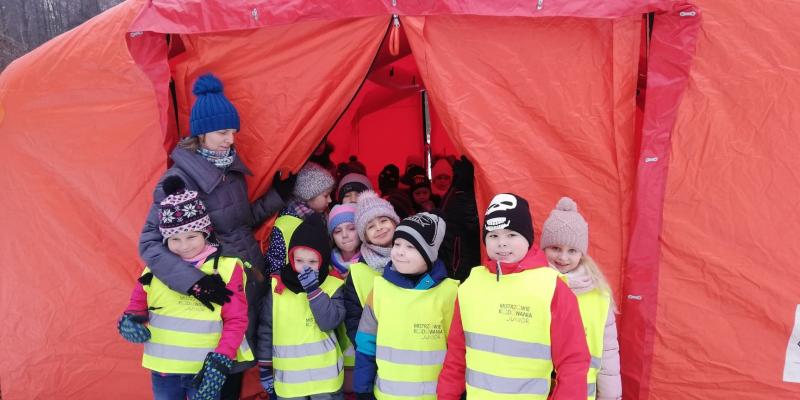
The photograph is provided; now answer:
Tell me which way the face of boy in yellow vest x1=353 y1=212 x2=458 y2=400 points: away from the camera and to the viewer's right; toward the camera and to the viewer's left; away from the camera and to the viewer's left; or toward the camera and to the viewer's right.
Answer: toward the camera and to the viewer's left

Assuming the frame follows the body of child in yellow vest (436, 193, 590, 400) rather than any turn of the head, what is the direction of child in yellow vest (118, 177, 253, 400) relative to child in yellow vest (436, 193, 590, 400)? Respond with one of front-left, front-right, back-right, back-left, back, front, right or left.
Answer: right

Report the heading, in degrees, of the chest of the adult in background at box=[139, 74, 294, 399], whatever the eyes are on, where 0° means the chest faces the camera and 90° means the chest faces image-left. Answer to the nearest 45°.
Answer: approximately 315°

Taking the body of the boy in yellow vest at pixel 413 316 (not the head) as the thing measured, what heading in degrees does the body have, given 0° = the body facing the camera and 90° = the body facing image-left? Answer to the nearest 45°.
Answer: approximately 0°

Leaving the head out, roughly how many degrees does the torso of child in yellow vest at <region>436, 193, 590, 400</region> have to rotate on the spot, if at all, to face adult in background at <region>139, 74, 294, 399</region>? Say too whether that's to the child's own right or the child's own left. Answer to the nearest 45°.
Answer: approximately 135° to the child's own right

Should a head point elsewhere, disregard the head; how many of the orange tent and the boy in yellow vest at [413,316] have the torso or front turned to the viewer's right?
0

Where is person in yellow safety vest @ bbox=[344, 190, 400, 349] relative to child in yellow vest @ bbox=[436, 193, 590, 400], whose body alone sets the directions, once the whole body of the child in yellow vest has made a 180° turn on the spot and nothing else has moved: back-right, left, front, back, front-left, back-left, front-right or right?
front-left

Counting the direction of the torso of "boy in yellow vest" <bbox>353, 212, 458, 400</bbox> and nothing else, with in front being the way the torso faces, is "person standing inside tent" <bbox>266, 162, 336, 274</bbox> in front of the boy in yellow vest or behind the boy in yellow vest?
behind
